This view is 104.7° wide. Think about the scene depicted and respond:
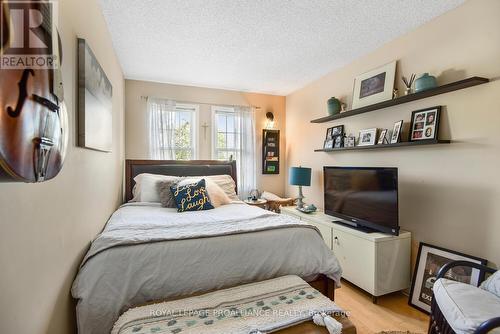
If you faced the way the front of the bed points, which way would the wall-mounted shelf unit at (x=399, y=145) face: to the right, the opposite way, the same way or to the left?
to the right

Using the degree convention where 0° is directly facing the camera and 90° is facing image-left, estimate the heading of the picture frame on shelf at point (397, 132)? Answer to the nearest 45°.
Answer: approximately 45°

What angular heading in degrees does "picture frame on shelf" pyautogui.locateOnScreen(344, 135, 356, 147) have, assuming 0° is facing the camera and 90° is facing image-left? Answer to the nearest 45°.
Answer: approximately 45°

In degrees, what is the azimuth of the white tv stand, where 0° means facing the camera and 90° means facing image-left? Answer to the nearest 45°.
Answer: approximately 45°
